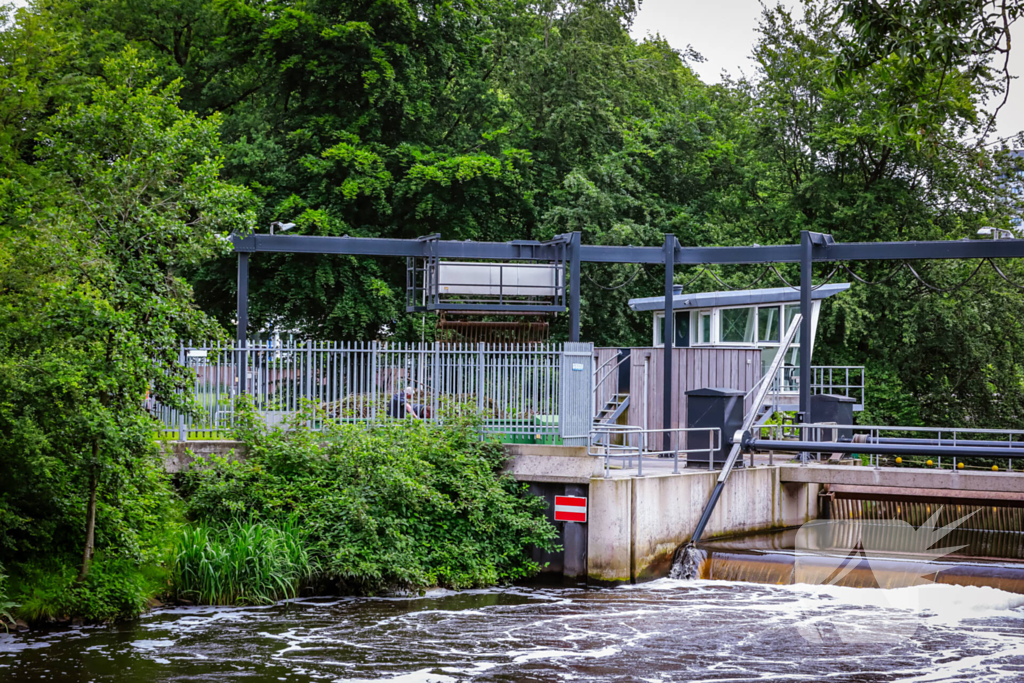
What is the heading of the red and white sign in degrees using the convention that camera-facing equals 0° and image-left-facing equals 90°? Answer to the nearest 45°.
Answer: approximately 0°

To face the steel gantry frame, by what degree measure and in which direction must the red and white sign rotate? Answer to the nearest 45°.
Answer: approximately 180°

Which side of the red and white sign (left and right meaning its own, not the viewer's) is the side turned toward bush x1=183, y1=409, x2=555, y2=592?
right

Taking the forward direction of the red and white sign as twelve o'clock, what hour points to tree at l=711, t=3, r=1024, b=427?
The tree is roughly at 7 o'clock from the red and white sign.

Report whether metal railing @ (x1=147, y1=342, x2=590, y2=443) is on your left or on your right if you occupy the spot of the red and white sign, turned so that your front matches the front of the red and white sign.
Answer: on your right

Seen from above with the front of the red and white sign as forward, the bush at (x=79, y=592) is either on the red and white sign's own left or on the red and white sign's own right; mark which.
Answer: on the red and white sign's own right

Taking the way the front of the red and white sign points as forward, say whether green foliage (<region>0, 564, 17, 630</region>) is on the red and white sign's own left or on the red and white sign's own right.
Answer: on the red and white sign's own right

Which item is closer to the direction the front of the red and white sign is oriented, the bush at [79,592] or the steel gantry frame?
the bush
